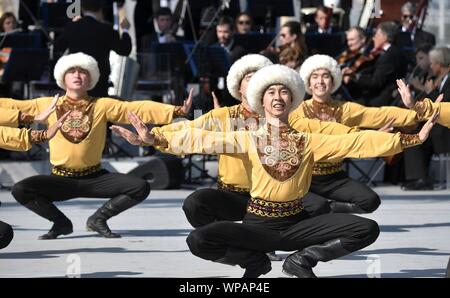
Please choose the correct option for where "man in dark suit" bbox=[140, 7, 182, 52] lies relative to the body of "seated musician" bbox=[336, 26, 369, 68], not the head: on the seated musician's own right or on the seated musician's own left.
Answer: on the seated musician's own right

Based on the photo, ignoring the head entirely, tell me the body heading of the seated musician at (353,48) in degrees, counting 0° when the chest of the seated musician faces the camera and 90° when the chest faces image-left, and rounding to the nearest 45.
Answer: approximately 45°

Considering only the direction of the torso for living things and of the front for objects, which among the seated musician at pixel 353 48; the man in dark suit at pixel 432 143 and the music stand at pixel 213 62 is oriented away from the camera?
the music stand

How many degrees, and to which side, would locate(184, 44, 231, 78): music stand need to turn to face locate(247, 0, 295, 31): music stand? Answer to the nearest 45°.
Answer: approximately 45° to its right

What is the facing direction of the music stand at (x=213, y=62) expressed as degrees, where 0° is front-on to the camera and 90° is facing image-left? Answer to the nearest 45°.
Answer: approximately 180°
